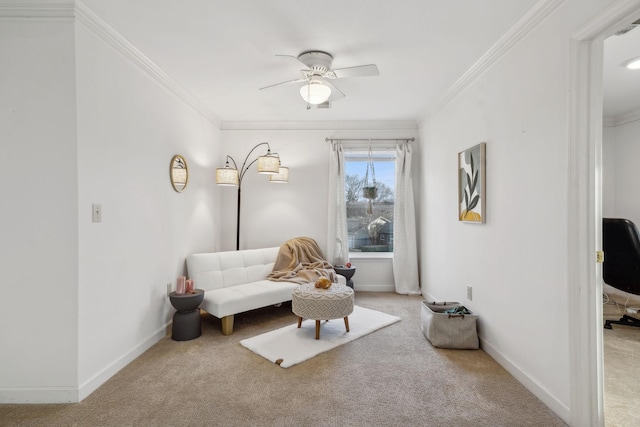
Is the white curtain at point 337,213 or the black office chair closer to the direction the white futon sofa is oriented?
the black office chair

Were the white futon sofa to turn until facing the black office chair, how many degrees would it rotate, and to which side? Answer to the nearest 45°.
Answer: approximately 45° to its left

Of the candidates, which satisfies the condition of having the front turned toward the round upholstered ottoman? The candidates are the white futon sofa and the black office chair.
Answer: the white futon sofa

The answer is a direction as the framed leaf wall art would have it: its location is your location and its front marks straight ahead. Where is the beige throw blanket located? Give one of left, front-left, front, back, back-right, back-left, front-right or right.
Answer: front-right

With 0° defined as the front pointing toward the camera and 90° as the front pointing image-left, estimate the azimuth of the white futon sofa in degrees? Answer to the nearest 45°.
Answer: approximately 315°

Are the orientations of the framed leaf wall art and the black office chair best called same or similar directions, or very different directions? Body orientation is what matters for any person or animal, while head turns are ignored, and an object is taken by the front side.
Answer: very different directions

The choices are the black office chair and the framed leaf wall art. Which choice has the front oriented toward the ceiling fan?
the framed leaf wall art

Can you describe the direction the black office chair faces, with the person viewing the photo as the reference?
facing away from the viewer and to the right of the viewer
